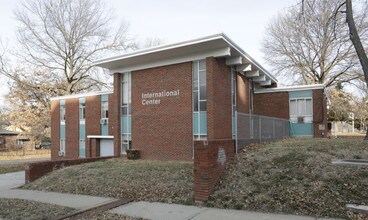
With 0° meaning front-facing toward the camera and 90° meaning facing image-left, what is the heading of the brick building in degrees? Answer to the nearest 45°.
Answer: approximately 45°

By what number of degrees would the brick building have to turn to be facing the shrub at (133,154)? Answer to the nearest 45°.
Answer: approximately 45° to its right
